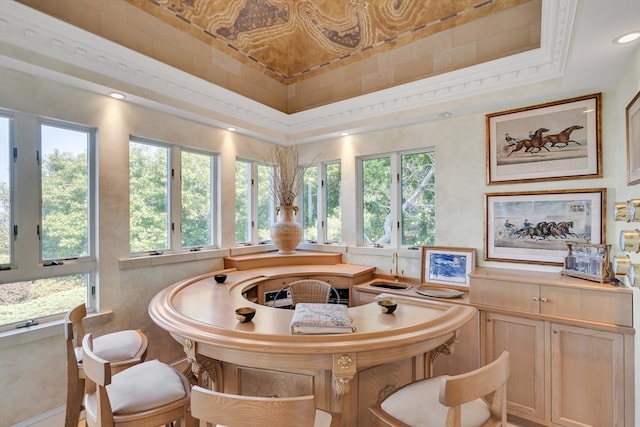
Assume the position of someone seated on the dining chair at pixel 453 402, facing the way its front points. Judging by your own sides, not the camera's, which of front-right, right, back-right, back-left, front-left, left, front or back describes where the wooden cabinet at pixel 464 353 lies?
front-right

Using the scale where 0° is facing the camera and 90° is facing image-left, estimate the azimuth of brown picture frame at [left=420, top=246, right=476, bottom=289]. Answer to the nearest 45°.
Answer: approximately 0°

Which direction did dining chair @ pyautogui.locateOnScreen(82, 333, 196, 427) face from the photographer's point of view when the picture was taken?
facing away from the viewer and to the right of the viewer

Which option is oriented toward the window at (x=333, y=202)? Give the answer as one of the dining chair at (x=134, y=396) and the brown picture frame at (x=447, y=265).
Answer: the dining chair

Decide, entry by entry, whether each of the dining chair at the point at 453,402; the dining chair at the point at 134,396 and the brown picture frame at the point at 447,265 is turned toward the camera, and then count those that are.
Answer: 1

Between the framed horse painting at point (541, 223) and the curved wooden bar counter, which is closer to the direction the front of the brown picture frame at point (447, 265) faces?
the curved wooden bar counter

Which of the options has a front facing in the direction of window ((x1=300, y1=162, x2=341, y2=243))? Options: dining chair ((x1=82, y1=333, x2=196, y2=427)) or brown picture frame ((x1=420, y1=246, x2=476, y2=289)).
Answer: the dining chair

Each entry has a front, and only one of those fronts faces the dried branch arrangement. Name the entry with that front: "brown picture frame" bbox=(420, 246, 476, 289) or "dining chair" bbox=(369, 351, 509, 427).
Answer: the dining chair

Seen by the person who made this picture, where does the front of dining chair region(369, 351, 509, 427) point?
facing away from the viewer and to the left of the viewer

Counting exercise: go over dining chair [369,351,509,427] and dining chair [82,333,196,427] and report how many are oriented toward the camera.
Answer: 0

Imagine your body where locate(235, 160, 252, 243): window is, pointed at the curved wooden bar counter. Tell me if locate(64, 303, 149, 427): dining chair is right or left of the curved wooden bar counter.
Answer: right
